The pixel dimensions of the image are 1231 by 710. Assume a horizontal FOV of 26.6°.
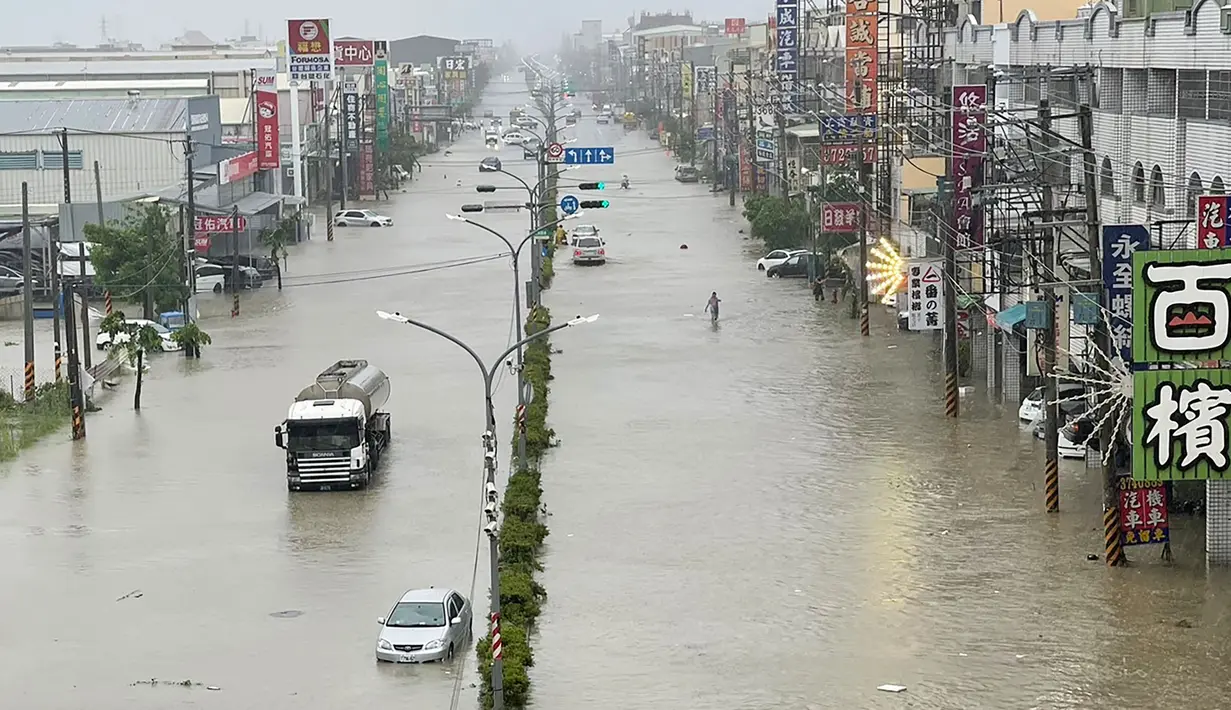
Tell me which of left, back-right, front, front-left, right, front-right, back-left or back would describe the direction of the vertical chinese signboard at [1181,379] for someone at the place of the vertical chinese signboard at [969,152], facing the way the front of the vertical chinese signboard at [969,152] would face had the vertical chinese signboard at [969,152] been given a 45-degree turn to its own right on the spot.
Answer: front-left

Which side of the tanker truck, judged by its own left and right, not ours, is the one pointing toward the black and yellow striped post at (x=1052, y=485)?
left

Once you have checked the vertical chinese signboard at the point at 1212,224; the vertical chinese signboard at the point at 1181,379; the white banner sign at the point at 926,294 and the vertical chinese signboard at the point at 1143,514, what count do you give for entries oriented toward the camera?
4

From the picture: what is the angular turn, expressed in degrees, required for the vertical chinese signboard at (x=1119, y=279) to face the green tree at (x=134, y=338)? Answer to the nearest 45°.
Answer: approximately 135° to its right

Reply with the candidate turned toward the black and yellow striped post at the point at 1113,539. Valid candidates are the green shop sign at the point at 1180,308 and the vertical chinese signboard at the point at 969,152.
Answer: the vertical chinese signboard

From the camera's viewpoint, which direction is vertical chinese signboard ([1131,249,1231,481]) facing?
toward the camera

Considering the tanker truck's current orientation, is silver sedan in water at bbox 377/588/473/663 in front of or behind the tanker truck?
in front

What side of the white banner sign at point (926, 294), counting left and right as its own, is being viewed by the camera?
front

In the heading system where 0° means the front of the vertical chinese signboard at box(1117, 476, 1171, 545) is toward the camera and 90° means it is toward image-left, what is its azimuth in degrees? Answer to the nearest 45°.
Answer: approximately 0°

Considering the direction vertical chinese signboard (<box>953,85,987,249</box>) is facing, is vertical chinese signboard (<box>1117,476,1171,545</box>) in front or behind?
in front

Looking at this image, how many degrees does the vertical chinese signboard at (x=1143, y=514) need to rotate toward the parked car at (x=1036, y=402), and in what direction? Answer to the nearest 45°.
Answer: approximately 180°
